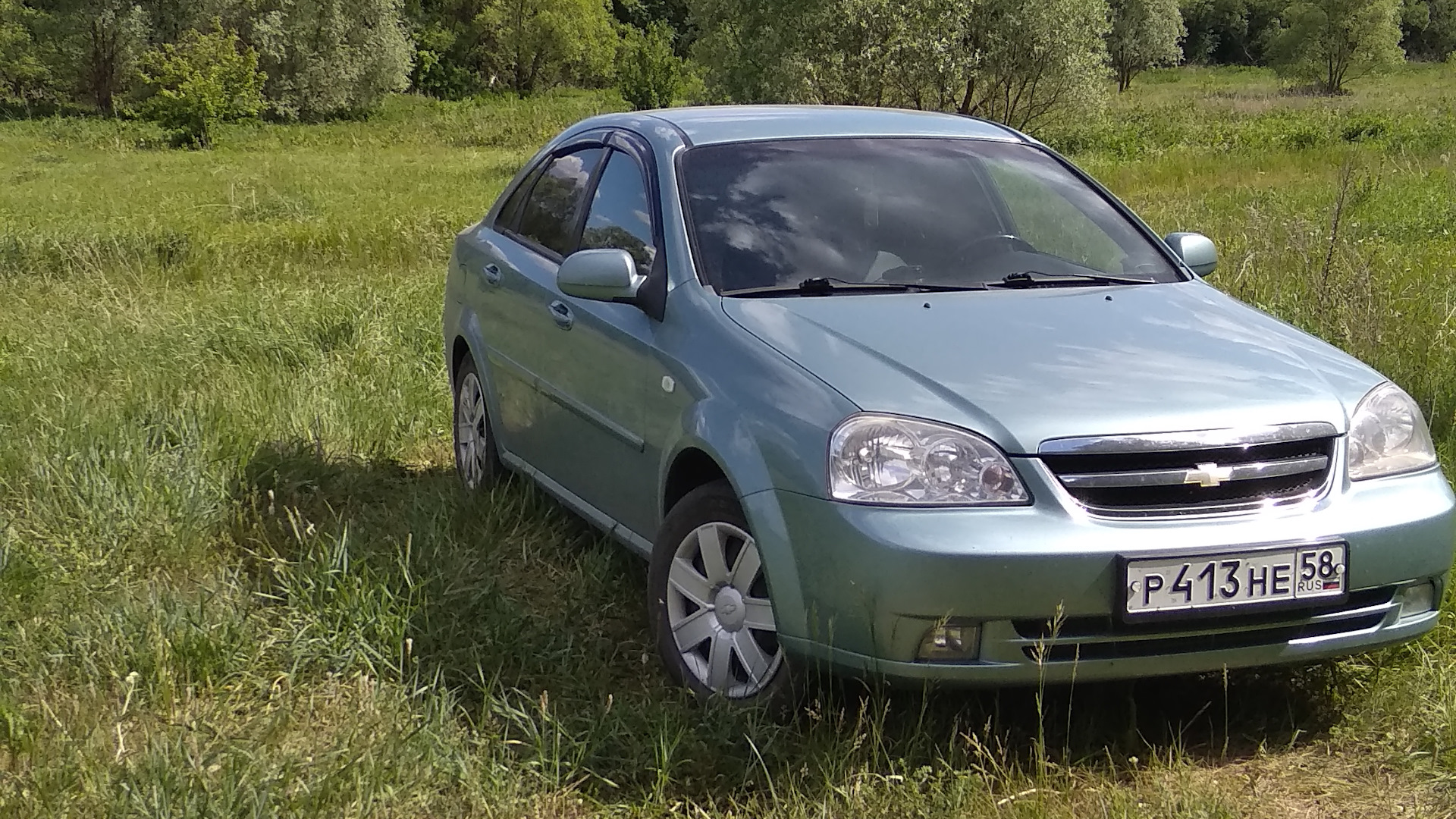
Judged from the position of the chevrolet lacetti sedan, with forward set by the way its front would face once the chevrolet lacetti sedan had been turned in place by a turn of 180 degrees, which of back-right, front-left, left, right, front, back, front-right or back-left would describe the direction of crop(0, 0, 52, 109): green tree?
front

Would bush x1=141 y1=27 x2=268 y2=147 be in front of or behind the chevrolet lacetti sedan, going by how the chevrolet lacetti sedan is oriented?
behind

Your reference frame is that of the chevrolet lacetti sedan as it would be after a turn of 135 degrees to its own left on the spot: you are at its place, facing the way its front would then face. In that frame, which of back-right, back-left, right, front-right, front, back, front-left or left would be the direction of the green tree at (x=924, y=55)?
front

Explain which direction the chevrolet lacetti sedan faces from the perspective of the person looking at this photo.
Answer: facing the viewer and to the right of the viewer

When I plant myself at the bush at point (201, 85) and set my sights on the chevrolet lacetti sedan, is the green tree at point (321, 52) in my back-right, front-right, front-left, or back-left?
back-left

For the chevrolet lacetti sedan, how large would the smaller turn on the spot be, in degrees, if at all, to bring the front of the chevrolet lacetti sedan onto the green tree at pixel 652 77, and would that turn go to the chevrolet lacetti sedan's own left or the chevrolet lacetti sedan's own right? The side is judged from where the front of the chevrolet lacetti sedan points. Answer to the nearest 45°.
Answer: approximately 135° to the chevrolet lacetti sedan's own left

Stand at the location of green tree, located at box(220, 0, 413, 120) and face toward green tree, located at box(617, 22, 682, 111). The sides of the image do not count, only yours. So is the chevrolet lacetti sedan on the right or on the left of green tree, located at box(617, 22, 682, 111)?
right

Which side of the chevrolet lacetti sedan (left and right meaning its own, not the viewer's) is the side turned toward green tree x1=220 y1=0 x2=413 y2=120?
back

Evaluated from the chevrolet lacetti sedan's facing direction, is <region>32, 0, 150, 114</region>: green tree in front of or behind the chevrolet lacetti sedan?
behind
